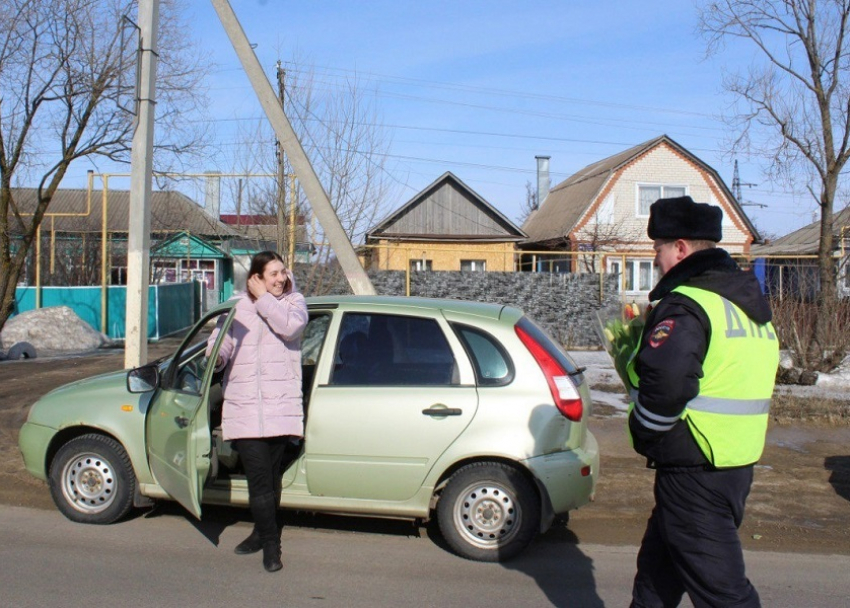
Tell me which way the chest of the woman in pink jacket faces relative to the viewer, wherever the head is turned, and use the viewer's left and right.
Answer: facing the viewer

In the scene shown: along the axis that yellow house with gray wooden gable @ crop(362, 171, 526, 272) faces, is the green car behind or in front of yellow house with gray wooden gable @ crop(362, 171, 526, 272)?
in front

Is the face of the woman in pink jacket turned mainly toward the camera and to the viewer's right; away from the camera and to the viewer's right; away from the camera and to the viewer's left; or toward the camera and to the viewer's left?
toward the camera and to the viewer's right

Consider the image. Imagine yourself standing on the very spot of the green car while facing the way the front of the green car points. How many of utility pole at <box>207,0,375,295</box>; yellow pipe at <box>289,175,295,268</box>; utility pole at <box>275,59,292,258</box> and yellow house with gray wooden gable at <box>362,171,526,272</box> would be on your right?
4

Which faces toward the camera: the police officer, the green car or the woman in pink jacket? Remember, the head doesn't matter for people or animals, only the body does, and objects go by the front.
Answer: the woman in pink jacket

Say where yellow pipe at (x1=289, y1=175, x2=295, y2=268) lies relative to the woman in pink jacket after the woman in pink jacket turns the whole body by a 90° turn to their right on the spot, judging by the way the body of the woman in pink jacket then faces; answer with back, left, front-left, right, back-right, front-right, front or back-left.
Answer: right

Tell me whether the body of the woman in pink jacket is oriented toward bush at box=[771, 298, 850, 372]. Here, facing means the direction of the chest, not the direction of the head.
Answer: no

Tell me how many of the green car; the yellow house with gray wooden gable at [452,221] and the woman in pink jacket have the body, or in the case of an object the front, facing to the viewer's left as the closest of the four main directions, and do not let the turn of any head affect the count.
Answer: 1

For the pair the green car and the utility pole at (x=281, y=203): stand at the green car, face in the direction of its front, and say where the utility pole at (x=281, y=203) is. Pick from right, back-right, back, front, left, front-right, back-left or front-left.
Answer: right

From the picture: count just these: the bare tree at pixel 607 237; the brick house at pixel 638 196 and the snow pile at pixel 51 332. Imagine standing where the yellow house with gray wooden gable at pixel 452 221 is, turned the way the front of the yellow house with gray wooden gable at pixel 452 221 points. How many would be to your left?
2

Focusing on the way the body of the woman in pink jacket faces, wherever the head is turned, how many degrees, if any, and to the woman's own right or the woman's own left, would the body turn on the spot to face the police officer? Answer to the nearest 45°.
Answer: approximately 45° to the woman's own left

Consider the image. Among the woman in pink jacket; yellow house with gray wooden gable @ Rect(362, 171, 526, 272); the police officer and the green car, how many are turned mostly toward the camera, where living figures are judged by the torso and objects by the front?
2

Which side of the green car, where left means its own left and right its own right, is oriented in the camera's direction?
left

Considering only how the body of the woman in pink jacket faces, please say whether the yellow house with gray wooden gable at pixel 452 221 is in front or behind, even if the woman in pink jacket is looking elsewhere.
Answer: behind

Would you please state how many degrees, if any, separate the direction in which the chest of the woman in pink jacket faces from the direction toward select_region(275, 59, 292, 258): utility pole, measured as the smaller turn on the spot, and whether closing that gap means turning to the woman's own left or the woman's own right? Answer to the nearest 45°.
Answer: approximately 180°

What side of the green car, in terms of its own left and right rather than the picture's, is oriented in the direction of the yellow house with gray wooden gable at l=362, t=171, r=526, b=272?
right

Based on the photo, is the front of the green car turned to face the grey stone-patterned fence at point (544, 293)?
no

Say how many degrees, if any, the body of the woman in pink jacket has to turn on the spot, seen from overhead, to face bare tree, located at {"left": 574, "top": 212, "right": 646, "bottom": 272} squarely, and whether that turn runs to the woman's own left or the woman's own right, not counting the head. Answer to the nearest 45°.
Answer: approximately 135° to the woman's own left

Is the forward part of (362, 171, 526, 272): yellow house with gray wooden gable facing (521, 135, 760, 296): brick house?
no

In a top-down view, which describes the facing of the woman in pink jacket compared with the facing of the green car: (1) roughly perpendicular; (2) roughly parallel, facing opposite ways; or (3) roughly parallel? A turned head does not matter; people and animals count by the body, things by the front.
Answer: roughly perpendicular
